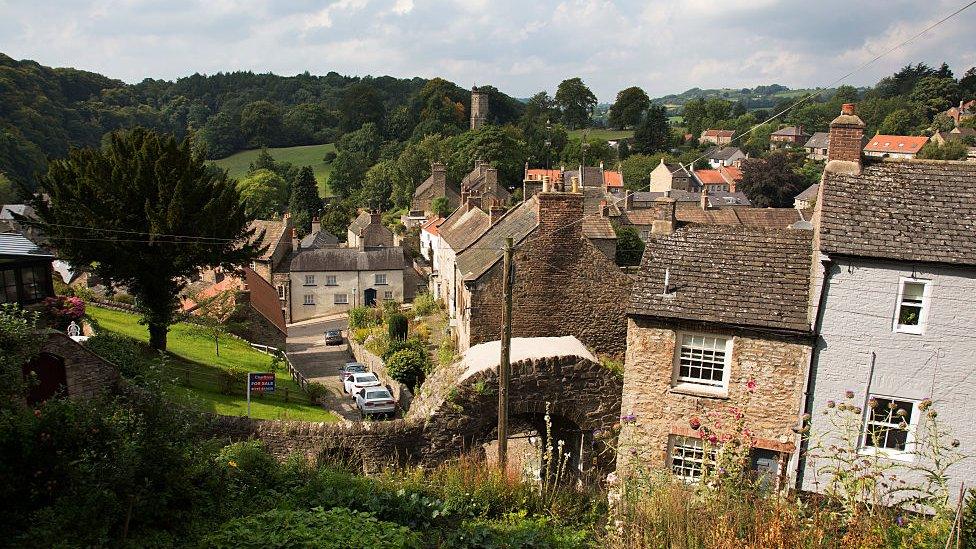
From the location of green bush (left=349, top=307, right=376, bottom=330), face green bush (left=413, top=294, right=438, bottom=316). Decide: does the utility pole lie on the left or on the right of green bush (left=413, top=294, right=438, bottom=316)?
right

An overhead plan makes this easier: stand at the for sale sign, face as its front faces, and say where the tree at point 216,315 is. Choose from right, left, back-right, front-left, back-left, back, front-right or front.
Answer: back

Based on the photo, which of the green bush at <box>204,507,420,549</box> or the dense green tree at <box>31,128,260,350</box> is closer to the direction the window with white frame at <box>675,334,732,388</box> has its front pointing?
the green bush

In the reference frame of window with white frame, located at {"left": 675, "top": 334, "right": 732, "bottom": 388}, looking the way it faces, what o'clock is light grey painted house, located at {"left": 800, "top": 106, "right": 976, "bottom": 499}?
The light grey painted house is roughly at 9 o'clock from the window with white frame.

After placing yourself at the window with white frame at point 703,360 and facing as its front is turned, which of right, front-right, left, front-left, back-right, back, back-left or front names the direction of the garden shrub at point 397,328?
back-right
